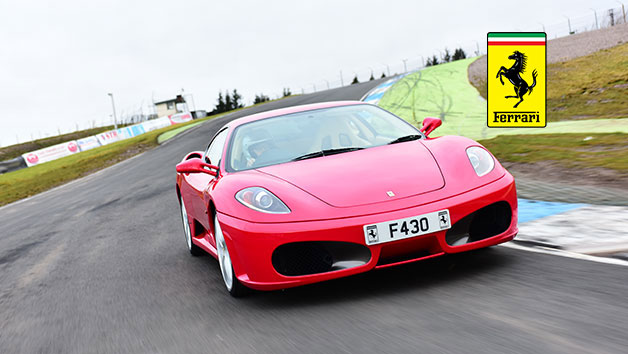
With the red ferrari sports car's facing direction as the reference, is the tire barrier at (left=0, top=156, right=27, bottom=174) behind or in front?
behind

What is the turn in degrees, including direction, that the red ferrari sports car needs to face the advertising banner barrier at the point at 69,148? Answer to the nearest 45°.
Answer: approximately 180°

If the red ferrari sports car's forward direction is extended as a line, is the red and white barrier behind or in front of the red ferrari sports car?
behind

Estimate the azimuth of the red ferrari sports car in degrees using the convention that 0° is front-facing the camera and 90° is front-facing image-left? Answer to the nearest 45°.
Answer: approximately 315°
